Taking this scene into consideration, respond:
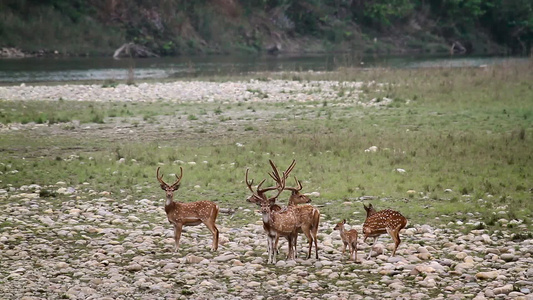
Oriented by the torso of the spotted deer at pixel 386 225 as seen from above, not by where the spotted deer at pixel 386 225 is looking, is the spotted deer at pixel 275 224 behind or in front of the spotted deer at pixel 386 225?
in front

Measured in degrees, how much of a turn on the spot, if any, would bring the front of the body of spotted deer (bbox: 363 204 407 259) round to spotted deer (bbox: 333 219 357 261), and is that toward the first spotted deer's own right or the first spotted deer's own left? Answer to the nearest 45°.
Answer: approximately 45° to the first spotted deer's own left

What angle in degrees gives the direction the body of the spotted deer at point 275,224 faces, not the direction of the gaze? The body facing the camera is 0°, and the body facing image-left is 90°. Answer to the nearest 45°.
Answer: approximately 45°

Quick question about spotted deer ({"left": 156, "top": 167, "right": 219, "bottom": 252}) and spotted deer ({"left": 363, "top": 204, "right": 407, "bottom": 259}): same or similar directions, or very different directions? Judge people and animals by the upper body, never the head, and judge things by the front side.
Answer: same or similar directions

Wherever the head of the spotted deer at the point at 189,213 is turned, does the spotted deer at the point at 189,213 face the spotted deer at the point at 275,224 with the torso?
no

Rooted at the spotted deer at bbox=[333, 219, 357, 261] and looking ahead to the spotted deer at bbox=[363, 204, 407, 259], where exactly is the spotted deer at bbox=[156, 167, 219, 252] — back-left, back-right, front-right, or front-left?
back-left

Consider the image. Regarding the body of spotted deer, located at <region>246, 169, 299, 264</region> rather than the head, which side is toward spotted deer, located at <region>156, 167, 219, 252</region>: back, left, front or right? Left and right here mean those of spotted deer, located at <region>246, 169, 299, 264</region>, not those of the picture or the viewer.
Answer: right

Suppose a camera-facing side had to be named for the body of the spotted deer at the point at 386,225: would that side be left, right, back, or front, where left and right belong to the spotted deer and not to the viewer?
left

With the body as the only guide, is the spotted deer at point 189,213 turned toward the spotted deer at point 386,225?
no

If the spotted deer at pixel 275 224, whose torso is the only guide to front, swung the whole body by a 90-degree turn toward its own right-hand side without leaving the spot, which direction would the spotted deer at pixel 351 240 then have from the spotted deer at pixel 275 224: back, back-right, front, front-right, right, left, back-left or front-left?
back-right

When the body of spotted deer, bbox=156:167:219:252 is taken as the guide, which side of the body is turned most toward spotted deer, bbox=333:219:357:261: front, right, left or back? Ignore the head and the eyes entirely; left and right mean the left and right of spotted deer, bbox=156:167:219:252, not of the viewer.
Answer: back

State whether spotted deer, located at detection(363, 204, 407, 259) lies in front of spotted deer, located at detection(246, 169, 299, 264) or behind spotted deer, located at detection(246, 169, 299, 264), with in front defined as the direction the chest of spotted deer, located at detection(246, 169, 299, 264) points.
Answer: behind

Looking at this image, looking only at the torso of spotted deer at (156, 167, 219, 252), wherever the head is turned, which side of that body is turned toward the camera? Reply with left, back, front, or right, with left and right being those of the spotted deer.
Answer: left
